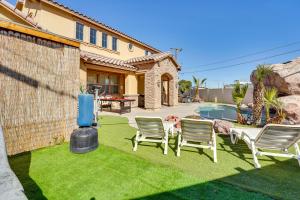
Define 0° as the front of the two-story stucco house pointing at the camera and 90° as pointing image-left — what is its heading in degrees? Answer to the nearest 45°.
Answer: approximately 315°

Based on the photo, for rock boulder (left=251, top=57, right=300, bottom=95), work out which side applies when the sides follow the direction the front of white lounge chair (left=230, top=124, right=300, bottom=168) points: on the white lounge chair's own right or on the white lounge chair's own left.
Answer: on the white lounge chair's own right
